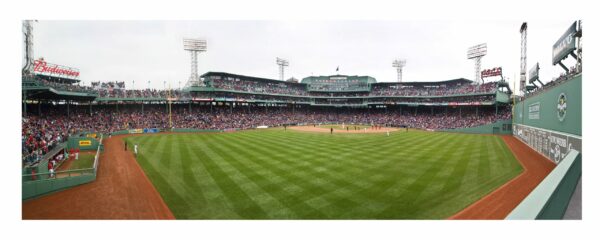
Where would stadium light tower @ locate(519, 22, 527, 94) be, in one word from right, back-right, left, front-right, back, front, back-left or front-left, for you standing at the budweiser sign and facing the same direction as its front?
front

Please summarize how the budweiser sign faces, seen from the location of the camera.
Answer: facing the viewer and to the right of the viewer

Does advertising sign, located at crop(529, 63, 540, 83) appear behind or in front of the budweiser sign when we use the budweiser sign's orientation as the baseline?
in front

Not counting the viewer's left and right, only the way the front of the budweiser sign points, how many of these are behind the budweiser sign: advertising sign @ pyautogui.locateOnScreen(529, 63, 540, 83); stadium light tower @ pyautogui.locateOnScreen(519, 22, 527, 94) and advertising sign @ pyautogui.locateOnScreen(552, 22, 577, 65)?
0

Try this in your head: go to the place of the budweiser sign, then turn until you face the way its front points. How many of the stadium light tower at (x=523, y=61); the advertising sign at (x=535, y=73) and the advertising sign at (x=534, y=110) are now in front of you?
3

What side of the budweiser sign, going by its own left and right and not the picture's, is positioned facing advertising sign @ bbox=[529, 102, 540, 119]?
front

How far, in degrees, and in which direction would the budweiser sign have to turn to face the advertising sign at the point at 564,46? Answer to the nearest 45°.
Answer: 0° — it already faces it
